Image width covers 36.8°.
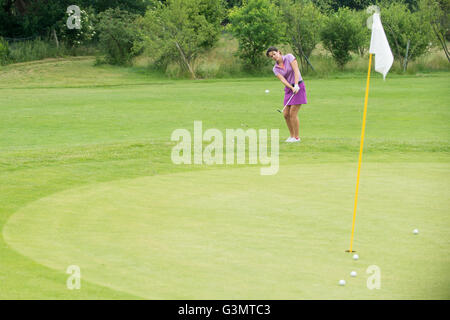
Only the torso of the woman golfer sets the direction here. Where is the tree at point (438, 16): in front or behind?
behind

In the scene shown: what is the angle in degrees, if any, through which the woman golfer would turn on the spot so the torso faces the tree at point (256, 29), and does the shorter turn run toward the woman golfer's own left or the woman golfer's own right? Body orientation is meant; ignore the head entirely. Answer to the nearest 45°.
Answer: approximately 135° to the woman golfer's own right

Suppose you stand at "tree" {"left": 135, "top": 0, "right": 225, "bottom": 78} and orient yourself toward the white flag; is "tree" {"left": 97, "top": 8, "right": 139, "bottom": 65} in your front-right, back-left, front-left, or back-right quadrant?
back-right

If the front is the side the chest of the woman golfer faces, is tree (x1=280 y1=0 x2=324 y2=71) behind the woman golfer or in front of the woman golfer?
behind

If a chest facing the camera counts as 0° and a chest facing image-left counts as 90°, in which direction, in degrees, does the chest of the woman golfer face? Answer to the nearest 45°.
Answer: approximately 45°

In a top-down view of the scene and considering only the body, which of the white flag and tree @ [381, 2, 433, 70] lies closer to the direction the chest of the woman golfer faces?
the white flag

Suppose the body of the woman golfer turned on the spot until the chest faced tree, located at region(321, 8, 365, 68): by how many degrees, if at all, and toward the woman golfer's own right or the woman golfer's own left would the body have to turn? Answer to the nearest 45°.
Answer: approximately 135° to the woman golfer's own right

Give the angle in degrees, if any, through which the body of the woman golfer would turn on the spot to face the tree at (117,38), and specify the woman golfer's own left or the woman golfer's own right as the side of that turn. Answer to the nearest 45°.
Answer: approximately 135° to the woman golfer's own right

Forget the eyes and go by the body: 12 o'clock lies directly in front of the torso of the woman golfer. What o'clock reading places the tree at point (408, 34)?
The tree is roughly at 5 o'clock from the woman golfer.

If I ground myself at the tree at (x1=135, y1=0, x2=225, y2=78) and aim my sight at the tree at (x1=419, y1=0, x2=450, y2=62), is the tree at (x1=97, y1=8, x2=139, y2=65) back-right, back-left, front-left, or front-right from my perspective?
back-left
